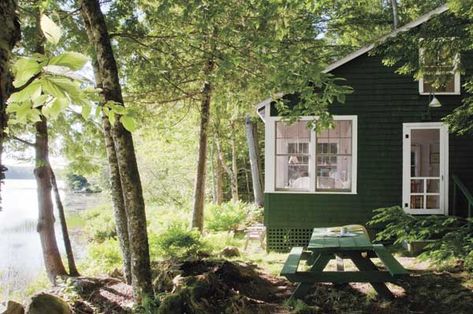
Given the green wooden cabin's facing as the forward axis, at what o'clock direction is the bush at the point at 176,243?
The bush is roughly at 2 o'clock from the green wooden cabin.

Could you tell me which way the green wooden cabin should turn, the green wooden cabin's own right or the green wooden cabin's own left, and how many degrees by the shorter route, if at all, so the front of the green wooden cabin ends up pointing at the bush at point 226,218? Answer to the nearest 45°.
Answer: approximately 135° to the green wooden cabin's own right

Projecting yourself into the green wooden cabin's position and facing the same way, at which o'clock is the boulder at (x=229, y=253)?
The boulder is roughly at 2 o'clock from the green wooden cabin.

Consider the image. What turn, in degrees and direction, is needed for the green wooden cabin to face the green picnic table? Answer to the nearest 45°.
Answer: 0° — it already faces it

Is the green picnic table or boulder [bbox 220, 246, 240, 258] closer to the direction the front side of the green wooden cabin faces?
the green picnic table

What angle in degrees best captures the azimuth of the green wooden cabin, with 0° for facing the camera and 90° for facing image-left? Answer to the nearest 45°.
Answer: approximately 0°

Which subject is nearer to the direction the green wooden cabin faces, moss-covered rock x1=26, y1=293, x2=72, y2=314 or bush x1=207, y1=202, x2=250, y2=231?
the moss-covered rock

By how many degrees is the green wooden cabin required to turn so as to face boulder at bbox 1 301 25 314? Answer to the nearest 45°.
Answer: approximately 45° to its right
